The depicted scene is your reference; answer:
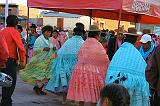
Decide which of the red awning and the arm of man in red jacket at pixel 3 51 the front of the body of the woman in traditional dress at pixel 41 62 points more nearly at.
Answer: the red awning

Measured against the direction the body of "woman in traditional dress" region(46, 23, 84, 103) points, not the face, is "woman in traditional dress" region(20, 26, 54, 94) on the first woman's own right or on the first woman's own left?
on the first woman's own left

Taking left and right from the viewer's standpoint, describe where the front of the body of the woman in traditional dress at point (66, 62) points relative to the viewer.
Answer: facing away from the viewer and to the right of the viewer
